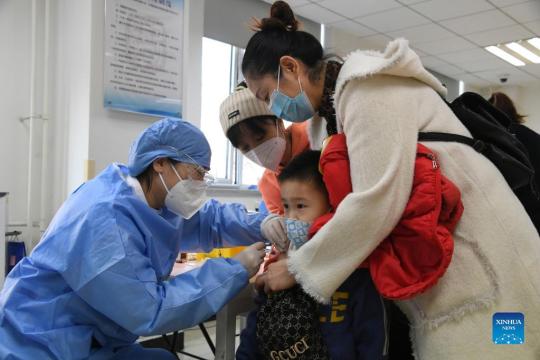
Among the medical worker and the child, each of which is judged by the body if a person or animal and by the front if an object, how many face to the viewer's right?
1

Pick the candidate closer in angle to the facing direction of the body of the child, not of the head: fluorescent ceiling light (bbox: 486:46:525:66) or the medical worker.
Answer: the medical worker

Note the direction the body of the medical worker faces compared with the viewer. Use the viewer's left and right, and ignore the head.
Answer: facing to the right of the viewer

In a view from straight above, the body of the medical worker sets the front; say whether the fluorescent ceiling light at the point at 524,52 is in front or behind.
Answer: in front

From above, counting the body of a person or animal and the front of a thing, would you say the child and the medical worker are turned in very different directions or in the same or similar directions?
very different directions

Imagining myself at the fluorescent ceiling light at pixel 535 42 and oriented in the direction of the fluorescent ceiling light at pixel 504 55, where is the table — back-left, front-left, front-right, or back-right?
back-left

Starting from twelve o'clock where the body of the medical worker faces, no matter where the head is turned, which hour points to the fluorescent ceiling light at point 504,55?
The fluorescent ceiling light is roughly at 11 o'clock from the medical worker.

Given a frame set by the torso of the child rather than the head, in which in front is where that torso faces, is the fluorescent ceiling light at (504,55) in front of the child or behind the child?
behind

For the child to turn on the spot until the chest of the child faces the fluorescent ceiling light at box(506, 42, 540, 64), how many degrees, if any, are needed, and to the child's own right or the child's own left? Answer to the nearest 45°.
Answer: approximately 180°

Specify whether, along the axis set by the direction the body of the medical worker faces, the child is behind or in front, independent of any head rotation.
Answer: in front

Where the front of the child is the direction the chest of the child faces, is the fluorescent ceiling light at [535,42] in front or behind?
behind

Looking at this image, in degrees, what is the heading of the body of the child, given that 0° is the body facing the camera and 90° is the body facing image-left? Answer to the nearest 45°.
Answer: approximately 45°

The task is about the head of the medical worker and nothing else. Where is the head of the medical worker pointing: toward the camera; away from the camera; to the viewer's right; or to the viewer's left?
to the viewer's right

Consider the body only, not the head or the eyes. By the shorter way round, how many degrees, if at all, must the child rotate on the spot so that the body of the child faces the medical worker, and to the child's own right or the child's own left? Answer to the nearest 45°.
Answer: approximately 45° to the child's own right
